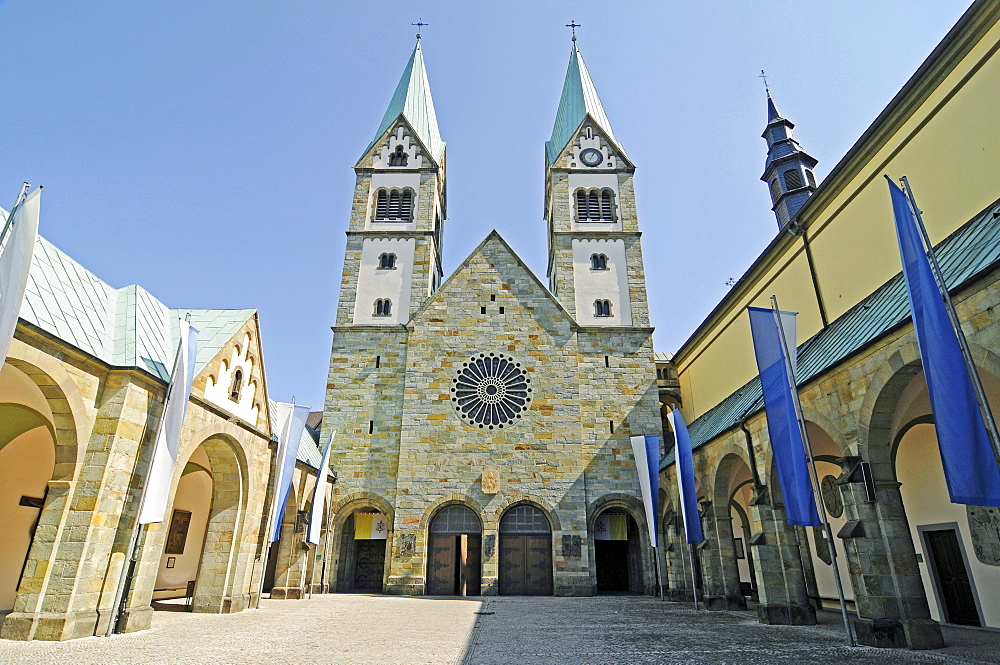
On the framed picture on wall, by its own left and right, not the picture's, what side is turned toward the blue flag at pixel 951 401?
front

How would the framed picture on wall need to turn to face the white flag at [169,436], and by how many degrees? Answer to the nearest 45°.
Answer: approximately 45° to its right

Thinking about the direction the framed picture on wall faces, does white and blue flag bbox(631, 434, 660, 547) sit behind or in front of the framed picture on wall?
in front

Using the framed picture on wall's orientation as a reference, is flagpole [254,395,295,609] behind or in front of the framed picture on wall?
in front

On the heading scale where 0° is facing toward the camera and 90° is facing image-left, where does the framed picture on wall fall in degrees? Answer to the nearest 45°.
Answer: approximately 315°

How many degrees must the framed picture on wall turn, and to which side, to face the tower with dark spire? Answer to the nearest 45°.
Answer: approximately 45° to its left

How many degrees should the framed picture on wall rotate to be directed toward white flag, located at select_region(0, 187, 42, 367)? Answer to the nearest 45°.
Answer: approximately 45° to its right

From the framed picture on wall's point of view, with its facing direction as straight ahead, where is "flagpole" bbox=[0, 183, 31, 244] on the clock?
The flagpole is roughly at 2 o'clock from the framed picture on wall.

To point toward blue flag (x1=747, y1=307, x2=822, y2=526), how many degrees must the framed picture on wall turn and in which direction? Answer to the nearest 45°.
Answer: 0° — it already faces it

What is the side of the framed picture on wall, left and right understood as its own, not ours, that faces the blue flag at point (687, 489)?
front
